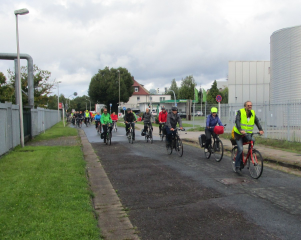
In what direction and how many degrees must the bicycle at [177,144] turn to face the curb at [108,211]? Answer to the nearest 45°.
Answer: approximately 45° to its right

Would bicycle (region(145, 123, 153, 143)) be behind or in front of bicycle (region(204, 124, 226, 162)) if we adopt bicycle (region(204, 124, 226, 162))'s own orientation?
behind

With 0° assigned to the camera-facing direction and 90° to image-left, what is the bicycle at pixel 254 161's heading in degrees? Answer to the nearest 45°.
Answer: approximately 315°

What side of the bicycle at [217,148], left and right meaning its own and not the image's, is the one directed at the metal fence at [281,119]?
left

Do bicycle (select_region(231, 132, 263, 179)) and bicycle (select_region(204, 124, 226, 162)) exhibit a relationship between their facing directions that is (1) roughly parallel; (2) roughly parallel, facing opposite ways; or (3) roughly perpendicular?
roughly parallel

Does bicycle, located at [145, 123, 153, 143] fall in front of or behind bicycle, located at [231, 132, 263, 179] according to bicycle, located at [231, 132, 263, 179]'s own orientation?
behind

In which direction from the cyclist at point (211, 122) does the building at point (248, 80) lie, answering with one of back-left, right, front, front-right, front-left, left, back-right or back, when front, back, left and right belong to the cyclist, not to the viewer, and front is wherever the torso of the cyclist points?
back-left

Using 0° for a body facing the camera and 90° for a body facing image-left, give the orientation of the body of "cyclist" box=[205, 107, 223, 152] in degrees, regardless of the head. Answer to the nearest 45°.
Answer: approximately 315°

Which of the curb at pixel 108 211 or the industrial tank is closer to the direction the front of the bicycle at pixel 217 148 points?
the curb

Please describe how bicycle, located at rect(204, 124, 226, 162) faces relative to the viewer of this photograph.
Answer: facing the viewer and to the right of the viewer

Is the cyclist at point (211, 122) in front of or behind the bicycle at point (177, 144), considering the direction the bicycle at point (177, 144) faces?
in front

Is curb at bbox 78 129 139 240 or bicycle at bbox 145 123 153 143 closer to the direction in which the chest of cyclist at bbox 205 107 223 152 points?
the curb

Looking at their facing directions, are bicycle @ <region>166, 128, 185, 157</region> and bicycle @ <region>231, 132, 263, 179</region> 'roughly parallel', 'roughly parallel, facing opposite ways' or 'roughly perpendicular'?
roughly parallel
